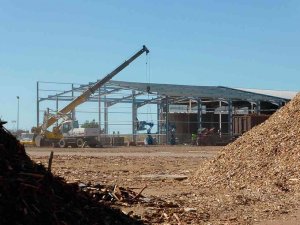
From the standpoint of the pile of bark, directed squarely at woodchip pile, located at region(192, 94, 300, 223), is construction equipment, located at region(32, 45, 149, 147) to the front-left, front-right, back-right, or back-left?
front-left

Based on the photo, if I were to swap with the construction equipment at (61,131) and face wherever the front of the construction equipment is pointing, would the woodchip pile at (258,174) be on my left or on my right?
on my right

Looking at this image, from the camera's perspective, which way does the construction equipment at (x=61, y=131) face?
to the viewer's right

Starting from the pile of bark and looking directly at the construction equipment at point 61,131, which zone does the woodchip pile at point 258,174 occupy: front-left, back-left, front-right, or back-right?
front-right
